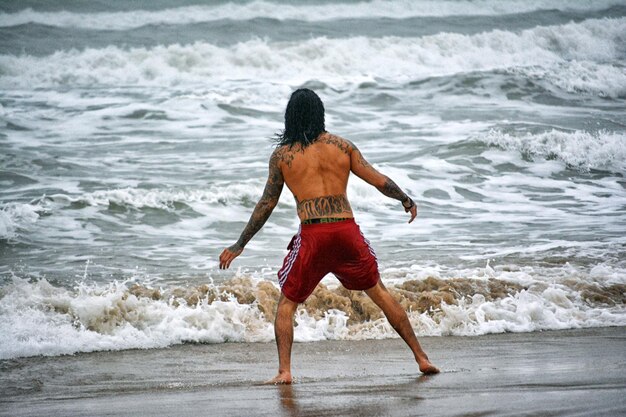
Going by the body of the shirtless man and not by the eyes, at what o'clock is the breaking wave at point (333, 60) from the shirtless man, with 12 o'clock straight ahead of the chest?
The breaking wave is roughly at 12 o'clock from the shirtless man.

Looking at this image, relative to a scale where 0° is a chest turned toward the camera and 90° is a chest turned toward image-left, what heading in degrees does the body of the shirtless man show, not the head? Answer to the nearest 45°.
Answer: approximately 180°

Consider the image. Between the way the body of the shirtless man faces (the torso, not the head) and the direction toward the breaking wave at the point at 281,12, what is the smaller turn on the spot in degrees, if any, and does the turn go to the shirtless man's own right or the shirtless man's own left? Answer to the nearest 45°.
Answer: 0° — they already face it

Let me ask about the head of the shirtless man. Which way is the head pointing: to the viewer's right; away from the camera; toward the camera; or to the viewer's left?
away from the camera
